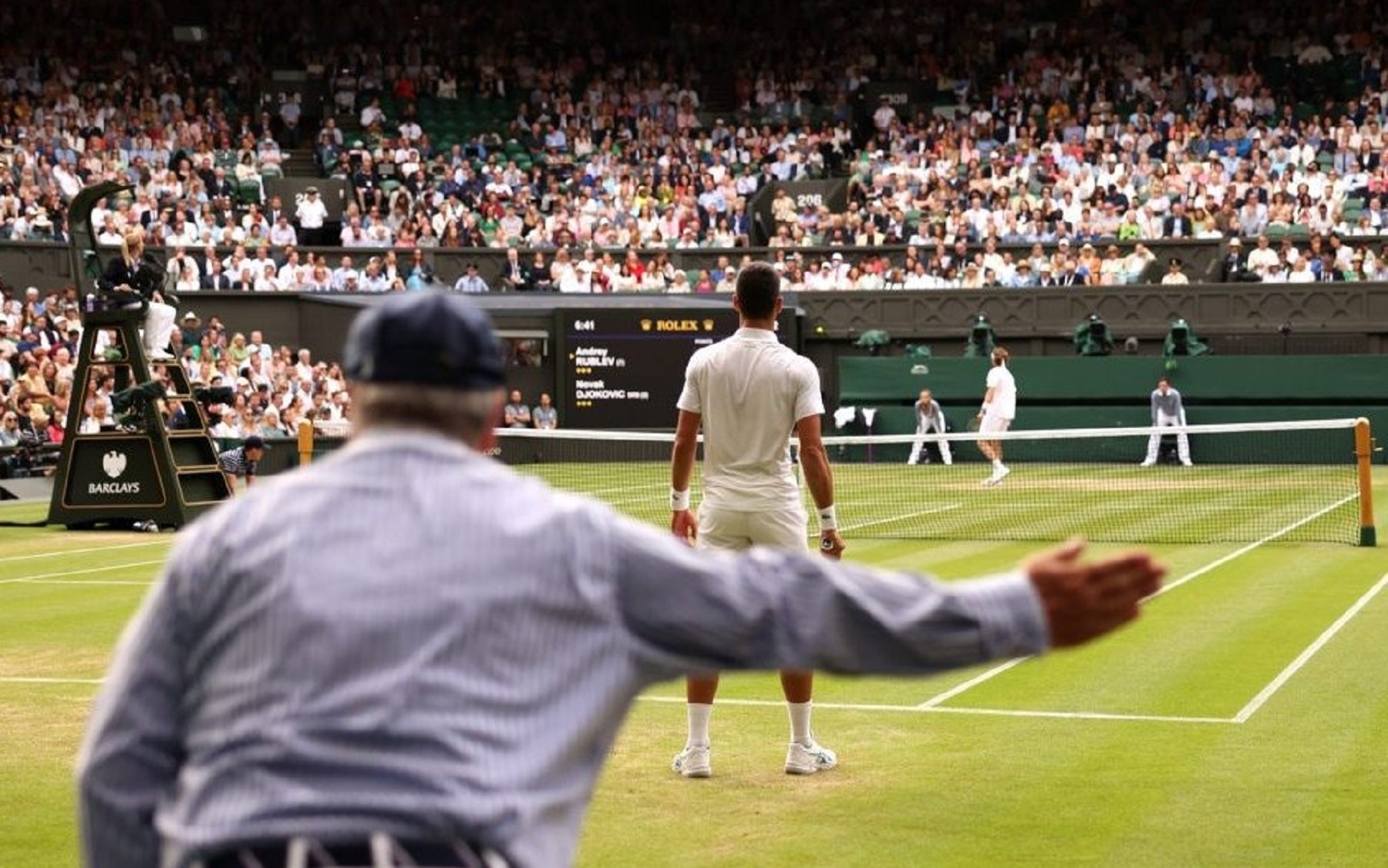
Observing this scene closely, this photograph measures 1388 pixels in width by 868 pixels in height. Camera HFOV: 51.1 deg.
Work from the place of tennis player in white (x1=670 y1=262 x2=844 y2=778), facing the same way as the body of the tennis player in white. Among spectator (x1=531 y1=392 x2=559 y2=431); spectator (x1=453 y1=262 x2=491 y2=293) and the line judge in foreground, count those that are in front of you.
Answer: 2

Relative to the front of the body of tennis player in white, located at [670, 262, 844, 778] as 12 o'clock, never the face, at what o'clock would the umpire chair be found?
The umpire chair is roughly at 11 o'clock from the tennis player in white.

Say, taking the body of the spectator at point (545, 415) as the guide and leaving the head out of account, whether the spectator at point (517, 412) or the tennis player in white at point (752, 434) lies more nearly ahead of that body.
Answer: the tennis player in white

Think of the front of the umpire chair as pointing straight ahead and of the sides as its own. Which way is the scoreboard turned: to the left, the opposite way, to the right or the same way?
to the right

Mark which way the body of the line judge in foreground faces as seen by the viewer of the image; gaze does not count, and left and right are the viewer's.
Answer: facing away from the viewer

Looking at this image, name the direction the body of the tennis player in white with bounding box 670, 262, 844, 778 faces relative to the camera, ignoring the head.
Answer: away from the camera

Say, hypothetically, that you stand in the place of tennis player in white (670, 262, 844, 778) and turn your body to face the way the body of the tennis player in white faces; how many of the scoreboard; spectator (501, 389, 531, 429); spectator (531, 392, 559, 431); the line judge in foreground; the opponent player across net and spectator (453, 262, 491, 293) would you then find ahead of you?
5

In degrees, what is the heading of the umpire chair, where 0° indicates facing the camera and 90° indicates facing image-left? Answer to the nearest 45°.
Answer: approximately 270°

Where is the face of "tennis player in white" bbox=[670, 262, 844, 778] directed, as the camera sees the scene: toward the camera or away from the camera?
away from the camera

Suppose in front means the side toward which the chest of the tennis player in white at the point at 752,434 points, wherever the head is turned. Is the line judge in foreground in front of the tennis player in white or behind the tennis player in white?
behind
